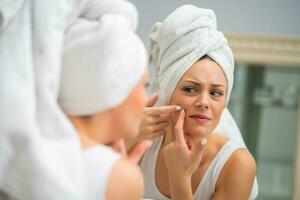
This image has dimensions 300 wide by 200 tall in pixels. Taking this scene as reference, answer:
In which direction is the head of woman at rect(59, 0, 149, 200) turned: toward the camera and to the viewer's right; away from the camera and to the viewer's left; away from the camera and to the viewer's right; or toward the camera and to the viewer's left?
away from the camera and to the viewer's right

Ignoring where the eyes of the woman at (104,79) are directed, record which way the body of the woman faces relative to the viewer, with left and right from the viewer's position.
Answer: facing away from the viewer and to the right of the viewer
